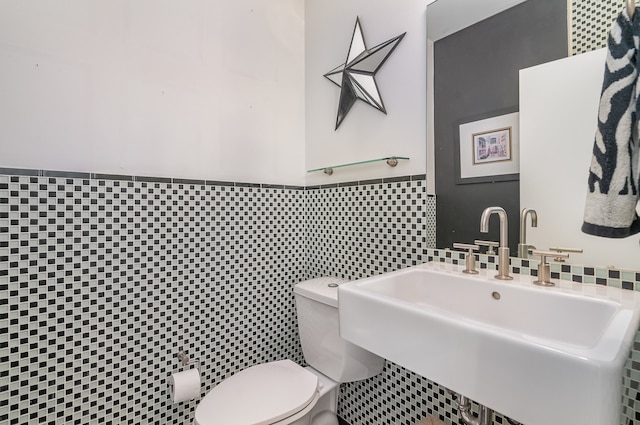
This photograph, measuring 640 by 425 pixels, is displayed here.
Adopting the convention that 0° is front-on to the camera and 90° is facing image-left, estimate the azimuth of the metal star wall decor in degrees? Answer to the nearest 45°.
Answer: approximately 45°

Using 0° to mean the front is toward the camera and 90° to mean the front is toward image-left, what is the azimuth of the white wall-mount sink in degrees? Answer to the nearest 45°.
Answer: approximately 45°

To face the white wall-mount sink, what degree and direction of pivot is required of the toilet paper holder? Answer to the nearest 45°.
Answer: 0° — it already faces it

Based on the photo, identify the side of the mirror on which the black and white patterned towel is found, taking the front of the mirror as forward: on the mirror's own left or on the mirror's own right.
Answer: on the mirror's own left

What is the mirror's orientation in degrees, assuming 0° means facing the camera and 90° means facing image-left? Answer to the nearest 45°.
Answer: approximately 45°

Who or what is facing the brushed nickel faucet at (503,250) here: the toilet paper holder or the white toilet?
the toilet paper holder

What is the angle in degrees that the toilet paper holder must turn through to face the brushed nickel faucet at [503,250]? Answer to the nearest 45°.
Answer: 0° — it already faces it

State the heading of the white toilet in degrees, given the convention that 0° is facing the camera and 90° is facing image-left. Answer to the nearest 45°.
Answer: approximately 45°
